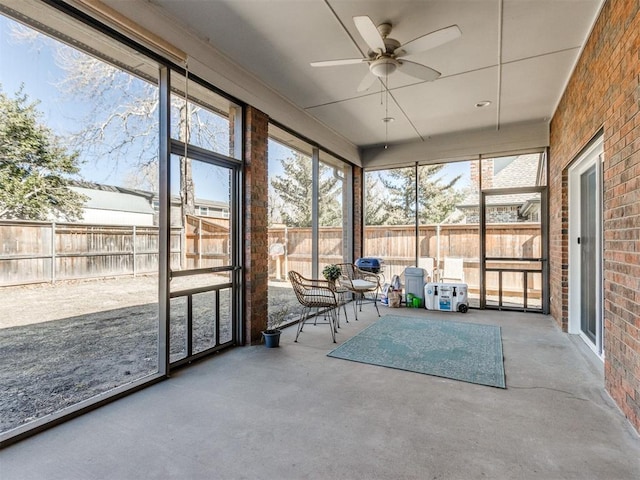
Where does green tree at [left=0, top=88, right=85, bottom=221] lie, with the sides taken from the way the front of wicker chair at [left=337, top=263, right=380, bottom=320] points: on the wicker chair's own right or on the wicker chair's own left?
on the wicker chair's own right

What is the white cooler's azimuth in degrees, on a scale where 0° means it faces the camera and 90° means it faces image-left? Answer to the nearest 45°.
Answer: approximately 0°
